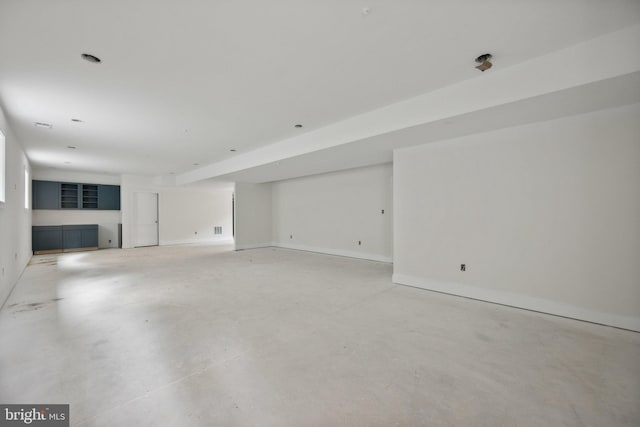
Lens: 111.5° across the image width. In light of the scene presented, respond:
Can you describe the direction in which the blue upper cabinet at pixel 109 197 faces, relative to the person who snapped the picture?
facing the viewer

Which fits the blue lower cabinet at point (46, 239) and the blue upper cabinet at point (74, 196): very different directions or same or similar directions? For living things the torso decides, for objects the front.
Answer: same or similar directions

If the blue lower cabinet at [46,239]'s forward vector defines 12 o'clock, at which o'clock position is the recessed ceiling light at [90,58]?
The recessed ceiling light is roughly at 12 o'clock from the blue lower cabinet.

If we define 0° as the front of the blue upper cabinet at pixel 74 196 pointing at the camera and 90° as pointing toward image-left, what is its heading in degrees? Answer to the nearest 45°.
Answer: approximately 0°

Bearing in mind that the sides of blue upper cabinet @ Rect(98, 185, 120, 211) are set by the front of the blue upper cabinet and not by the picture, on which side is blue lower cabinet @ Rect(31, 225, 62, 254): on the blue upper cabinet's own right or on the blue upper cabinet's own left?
on the blue upper cabinet's own right

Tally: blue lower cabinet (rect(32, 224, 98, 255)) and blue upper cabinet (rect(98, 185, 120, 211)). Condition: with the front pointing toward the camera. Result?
2

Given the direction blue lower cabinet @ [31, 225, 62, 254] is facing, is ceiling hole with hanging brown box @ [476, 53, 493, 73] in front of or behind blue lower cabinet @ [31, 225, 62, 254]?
in front

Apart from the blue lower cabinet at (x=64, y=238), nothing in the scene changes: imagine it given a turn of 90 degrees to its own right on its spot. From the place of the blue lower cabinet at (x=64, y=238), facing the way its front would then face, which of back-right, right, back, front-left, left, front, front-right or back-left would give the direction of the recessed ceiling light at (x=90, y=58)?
left

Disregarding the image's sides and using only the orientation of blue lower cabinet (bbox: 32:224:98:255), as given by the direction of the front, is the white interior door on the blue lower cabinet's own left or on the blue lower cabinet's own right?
on the blue lower cabinet's own left

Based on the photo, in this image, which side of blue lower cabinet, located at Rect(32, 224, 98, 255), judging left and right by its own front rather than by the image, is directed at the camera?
front

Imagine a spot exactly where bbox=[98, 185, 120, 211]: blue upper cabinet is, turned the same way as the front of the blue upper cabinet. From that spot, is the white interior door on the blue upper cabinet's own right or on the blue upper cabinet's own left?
on the blue upper cabinet's own left

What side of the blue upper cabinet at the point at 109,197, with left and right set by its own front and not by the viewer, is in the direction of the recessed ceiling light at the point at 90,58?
front

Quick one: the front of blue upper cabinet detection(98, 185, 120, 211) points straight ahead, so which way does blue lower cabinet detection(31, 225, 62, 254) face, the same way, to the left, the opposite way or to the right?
the same way
